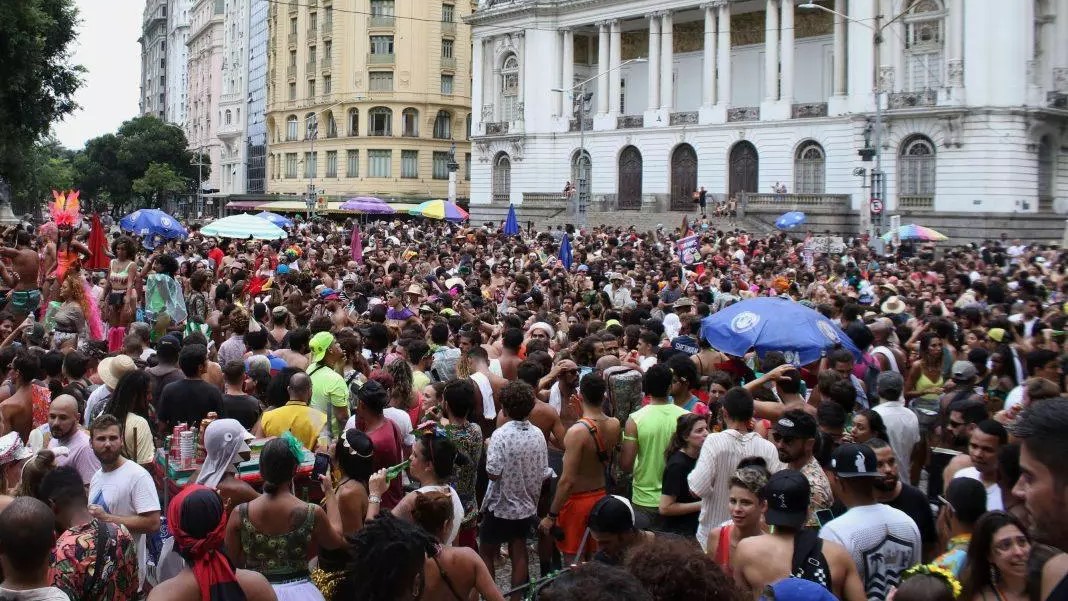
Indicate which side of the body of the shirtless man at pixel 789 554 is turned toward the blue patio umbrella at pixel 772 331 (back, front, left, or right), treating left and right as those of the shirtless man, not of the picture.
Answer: front

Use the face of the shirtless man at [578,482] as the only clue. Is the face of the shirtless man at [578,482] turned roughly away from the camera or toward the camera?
away from the camera

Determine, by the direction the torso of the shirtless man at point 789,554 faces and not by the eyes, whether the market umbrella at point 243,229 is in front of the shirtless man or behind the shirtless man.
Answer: in front

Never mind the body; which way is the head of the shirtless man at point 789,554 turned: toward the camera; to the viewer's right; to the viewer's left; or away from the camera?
away from the camera

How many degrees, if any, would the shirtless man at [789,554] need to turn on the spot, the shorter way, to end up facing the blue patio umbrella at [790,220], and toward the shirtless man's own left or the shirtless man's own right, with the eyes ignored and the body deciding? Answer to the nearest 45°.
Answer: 0° — they already face it

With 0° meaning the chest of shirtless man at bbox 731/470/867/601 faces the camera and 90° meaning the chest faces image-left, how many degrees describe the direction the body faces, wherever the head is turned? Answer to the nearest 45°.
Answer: approximately 180°

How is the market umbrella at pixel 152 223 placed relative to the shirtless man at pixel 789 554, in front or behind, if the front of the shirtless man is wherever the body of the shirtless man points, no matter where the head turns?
in front

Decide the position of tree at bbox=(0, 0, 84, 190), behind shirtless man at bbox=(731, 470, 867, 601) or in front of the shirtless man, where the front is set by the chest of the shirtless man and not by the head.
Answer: in front
